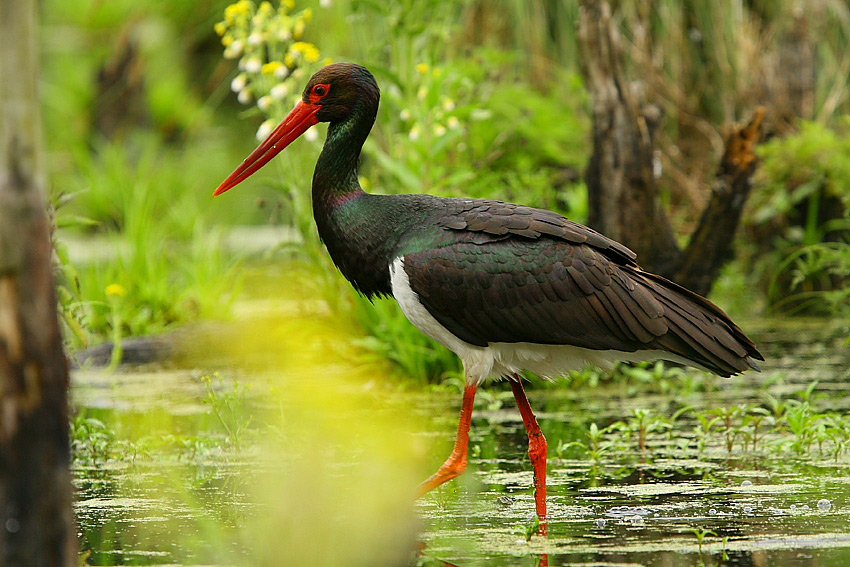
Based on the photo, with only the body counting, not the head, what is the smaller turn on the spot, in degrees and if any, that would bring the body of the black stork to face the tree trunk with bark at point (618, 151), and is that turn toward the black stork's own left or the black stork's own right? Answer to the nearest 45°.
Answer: approximately 90° to the black stork's own right

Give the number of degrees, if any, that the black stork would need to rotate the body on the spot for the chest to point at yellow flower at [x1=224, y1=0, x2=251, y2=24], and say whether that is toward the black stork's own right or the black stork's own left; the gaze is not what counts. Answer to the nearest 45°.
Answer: approximately 45° to the black stork's own right

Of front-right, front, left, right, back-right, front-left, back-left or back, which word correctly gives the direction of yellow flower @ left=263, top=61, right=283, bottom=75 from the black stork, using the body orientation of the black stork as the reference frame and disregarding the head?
front-right

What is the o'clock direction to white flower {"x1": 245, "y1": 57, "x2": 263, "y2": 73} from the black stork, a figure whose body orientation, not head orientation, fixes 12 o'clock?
The white flower is roughly at 2 o'clock from the black stork.

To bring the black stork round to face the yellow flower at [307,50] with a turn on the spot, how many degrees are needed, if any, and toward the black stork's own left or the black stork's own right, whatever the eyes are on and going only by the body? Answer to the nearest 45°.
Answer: approximately 45° to the black stork's own right

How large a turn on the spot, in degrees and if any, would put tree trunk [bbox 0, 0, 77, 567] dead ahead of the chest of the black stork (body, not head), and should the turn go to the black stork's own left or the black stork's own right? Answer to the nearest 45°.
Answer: approximately 45° to the black stork's own left

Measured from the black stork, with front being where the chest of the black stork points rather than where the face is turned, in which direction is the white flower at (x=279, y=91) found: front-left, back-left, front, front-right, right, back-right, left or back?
front-right

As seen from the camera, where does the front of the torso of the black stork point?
to the viewer's left
